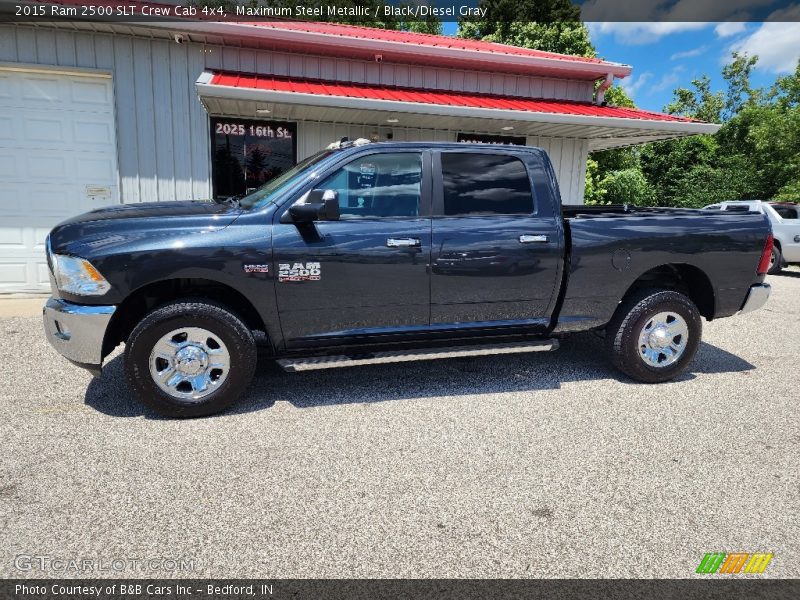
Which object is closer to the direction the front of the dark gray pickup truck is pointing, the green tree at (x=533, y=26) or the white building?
the white building

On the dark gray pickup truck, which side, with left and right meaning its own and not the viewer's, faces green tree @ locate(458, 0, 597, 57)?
right

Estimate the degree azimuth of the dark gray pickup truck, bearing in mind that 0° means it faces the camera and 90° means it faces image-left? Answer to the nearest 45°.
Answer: approximately 90°
